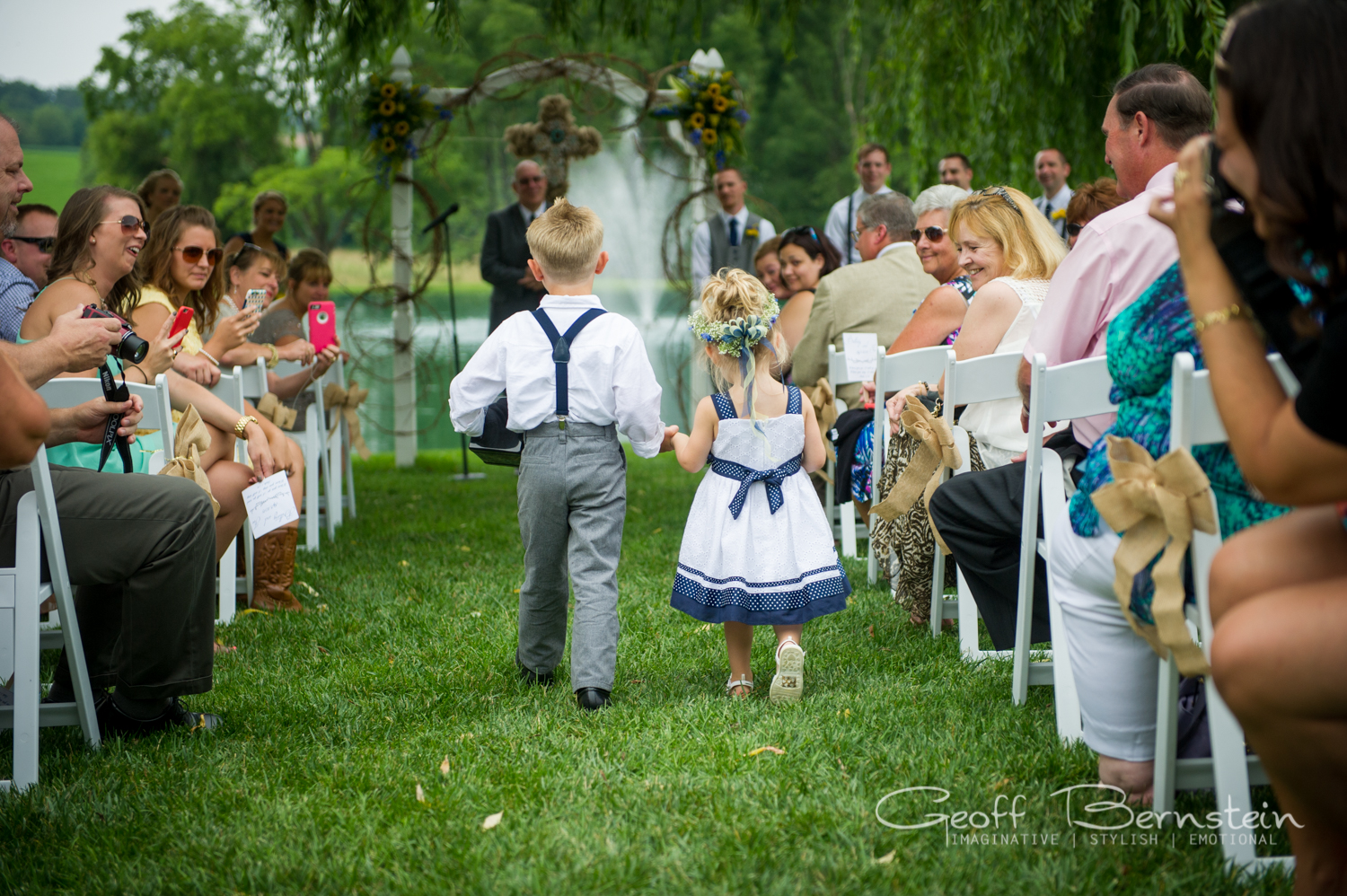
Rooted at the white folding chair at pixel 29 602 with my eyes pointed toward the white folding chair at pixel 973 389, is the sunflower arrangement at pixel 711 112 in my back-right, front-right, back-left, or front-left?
front-left

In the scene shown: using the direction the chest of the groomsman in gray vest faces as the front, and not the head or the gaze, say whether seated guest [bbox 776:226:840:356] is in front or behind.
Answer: in front

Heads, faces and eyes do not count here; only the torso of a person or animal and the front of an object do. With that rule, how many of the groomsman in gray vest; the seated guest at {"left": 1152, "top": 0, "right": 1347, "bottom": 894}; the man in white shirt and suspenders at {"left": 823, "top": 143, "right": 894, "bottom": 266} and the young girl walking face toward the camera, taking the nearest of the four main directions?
2

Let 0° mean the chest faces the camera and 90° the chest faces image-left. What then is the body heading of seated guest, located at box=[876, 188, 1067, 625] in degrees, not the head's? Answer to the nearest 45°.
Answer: approximately 90°

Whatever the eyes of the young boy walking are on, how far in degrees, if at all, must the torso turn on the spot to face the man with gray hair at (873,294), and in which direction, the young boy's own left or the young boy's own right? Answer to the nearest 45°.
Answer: approximately 45° to the young boy's own right

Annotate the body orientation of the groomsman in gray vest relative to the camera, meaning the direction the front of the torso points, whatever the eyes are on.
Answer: toward the camera

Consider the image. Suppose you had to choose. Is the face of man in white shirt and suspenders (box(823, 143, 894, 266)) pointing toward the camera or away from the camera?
toward the camera

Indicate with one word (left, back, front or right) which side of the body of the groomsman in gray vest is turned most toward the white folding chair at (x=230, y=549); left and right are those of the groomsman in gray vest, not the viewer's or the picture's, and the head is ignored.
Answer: front

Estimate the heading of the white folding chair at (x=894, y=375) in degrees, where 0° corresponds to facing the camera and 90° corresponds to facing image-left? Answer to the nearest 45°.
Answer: approximately 135°

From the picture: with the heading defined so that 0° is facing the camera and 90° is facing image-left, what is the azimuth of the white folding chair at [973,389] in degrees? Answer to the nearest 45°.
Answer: approximately 135°

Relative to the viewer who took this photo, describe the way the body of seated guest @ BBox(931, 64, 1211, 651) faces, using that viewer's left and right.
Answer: facing away from the viewer and to the left of the viewer

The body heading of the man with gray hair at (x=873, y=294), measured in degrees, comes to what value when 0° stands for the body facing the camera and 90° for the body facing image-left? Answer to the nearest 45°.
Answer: approximately 135°

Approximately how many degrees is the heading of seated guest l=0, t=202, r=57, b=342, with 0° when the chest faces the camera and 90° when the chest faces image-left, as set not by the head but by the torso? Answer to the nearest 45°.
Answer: approximately 270°

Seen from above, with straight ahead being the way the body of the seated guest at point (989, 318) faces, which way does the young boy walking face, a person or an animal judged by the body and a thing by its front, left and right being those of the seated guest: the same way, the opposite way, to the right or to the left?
to the right

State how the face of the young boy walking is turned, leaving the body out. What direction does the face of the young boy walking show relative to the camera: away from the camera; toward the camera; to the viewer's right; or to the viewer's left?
away from the camera

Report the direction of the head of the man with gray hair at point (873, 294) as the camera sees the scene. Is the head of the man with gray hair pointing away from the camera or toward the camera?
away from the camera

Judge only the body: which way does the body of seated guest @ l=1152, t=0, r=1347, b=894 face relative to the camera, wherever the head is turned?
to the viewer's left
